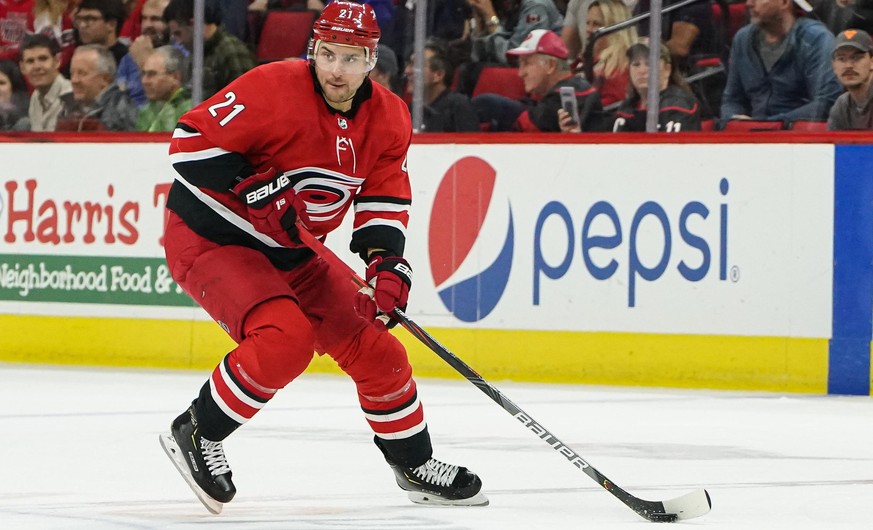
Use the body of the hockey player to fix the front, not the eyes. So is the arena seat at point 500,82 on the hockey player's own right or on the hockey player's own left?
on the hockey player's own left

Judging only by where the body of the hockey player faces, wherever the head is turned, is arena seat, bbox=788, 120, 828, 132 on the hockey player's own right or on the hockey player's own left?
on the hockey player's own left

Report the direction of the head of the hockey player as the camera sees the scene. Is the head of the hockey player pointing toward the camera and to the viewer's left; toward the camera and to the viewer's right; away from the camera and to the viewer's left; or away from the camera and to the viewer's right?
toward the camera and to the viewer's right

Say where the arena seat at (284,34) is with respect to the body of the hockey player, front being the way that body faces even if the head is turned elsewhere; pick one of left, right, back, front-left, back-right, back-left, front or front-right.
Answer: back-left
